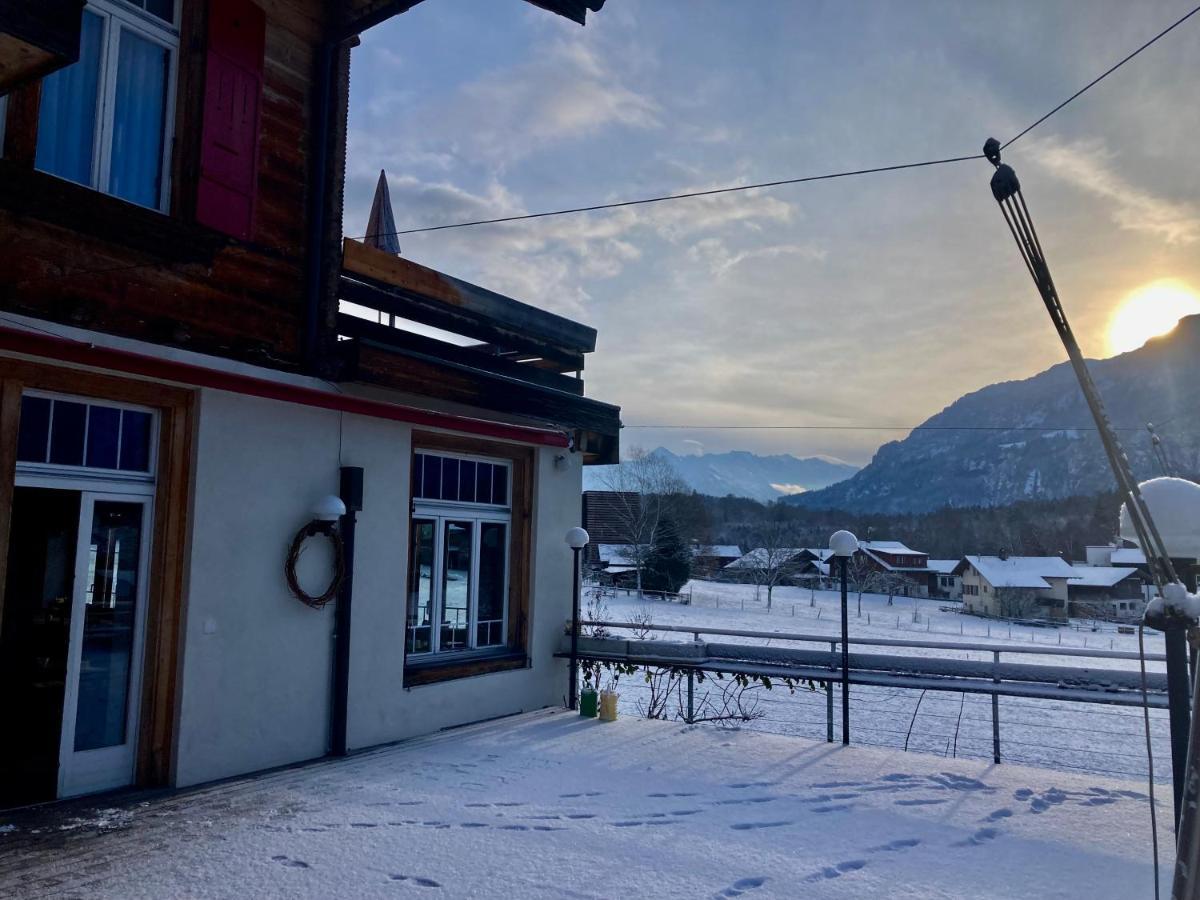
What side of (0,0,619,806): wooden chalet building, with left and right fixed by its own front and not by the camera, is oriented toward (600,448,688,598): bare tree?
left

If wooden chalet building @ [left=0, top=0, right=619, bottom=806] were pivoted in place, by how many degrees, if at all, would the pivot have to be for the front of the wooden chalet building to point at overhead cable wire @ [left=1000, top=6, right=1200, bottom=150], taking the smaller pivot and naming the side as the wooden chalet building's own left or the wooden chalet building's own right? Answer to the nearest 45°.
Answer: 0° — it already faces it

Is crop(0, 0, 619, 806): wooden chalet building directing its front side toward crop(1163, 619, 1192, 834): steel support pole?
yes

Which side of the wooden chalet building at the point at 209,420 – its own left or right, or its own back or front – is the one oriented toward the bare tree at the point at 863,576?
left

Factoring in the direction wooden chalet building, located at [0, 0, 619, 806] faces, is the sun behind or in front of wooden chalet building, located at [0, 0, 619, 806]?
in front

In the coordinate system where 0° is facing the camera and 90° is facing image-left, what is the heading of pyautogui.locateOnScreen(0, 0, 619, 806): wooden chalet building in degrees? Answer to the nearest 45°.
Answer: approximately 315°

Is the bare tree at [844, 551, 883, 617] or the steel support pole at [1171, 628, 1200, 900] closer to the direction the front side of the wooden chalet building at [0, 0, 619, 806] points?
the steel support pole

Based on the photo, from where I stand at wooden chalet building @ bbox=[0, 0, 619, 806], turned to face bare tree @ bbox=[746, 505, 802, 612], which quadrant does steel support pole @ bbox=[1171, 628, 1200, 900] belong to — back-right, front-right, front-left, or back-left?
back-right
